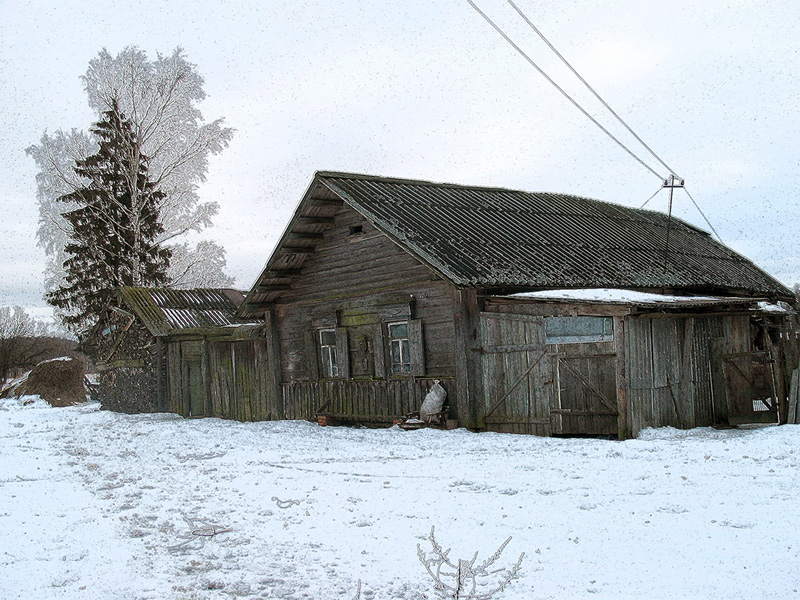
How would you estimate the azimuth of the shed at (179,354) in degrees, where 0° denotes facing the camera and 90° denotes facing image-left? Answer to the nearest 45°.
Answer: approximately 315°

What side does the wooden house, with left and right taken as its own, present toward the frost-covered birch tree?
right

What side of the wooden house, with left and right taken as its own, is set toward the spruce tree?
right

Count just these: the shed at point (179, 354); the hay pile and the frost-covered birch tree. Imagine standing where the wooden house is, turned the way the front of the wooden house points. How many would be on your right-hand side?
3
